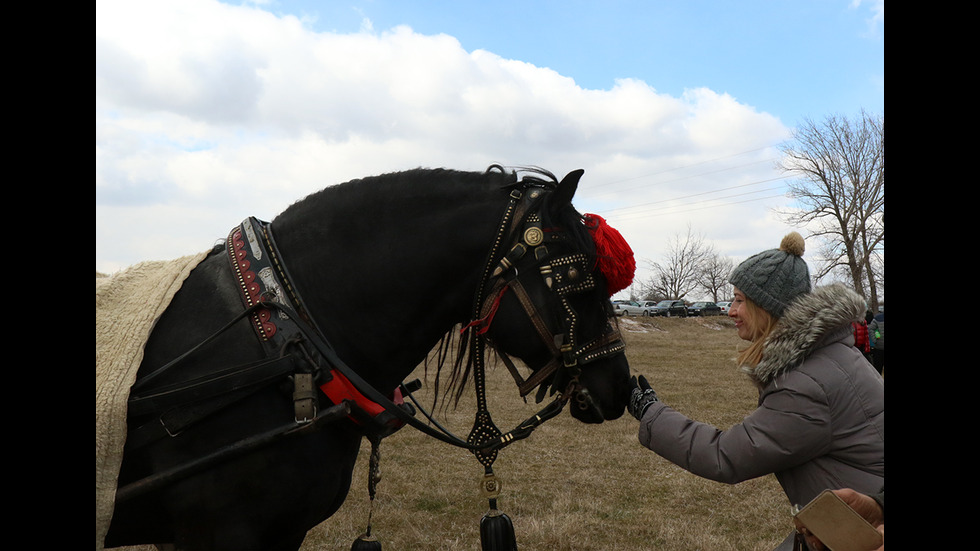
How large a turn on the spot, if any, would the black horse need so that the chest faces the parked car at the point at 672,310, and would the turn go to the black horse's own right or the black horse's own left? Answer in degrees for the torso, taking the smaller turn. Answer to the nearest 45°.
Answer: approximately 45° to the black horse's own left

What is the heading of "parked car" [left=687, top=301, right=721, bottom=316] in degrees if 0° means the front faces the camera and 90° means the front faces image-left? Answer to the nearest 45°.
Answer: approximately 45°

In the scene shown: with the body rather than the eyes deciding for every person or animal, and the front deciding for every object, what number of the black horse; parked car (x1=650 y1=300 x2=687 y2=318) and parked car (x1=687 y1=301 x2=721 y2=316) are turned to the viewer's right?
1

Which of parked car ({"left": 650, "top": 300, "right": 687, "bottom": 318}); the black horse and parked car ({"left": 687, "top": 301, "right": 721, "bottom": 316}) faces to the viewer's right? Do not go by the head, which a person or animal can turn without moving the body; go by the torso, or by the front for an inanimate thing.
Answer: the black horse

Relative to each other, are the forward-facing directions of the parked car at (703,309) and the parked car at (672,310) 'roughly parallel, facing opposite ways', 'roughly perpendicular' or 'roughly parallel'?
roughly parallel

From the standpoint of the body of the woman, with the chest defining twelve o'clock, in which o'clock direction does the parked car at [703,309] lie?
The parked car is roughly at 3 o'clock from the woman.

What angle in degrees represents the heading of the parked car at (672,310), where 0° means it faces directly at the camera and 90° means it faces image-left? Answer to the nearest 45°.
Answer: approximately 45°

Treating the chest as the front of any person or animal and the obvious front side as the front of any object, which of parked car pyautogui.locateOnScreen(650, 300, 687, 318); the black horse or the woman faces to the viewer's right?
the black horse

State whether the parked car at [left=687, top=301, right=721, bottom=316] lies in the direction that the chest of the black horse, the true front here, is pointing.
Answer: no

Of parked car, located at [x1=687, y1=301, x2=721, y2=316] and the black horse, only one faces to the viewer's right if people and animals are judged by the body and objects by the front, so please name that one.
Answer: the black horse

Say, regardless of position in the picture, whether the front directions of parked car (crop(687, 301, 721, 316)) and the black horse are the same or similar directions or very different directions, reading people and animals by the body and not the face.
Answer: very different directions

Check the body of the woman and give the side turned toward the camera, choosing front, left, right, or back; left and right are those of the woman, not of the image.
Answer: left

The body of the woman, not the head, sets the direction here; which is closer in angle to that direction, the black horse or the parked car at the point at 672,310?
the black horse

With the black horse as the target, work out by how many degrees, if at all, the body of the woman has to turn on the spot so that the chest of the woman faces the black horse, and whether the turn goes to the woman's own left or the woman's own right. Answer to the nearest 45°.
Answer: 0° — they already face it

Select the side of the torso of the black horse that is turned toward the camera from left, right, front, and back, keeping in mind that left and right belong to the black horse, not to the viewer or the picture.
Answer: right

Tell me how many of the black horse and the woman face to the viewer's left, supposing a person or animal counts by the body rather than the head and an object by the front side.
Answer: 1

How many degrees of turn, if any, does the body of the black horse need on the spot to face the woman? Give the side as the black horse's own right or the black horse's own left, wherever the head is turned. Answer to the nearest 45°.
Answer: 0° — it already faces them

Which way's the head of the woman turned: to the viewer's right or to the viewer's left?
to the viewer's left
